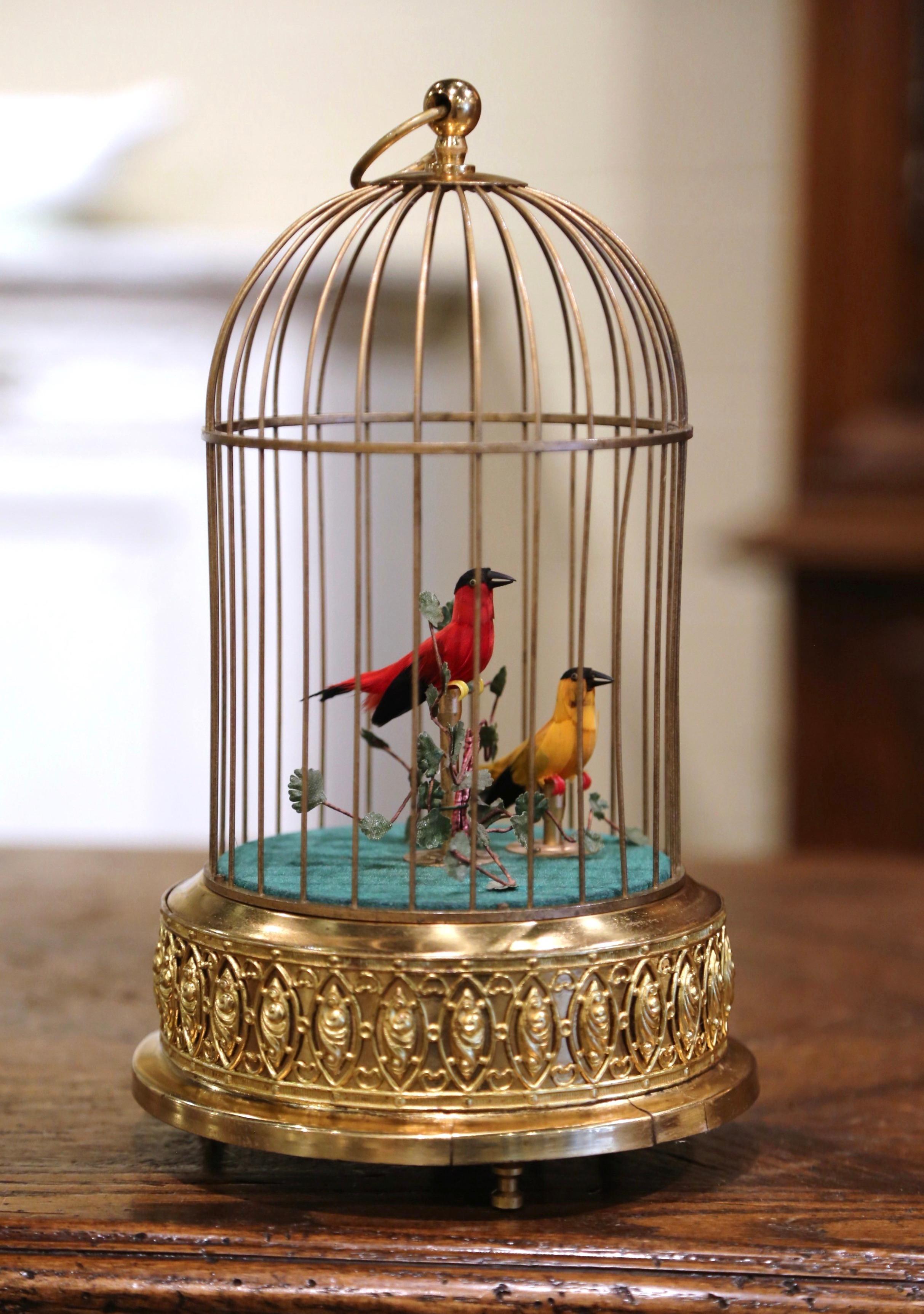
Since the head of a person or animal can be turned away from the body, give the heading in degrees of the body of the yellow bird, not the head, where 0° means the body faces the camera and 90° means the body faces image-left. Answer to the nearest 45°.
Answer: approximately 270°

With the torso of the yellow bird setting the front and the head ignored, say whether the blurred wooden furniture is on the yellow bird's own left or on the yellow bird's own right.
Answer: on the yellow bird's own left

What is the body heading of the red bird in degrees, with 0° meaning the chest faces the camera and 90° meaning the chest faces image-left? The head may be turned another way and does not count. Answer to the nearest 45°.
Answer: approximately 270°

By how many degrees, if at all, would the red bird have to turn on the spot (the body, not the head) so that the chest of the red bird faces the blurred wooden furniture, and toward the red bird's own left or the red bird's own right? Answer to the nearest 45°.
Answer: approximately 90° to the red bird's own left

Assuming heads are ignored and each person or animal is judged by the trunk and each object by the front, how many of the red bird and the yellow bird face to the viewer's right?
2
